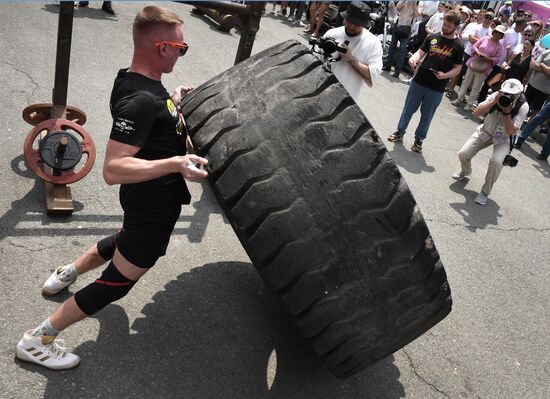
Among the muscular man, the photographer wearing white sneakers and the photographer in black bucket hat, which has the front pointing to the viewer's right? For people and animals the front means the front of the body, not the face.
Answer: the muscular man

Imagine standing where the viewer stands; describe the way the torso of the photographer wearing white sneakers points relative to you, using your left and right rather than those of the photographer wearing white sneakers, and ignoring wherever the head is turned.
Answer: facing the viewer and to the left of the viewer

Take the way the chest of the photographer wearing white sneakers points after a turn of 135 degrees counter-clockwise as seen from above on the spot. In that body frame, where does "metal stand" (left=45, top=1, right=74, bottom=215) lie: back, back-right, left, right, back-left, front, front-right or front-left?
back-right

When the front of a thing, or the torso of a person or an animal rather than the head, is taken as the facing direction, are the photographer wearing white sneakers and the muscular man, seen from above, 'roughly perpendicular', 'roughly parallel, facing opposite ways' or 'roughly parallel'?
roughly parallel, facing opposite ways

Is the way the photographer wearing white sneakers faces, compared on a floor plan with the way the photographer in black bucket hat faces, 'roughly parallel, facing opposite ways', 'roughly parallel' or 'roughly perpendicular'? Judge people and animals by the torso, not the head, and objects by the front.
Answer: roughly parallel

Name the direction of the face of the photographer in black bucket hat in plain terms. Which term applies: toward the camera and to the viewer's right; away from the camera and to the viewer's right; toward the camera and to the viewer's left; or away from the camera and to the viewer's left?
toward the camera and to the viewer's left

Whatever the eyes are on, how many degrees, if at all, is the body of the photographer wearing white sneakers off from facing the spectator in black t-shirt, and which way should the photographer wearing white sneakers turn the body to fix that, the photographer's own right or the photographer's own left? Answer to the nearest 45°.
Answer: approximately 90° to the photographer's own right

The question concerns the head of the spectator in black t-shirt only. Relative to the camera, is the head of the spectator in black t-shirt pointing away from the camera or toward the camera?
toward the camera

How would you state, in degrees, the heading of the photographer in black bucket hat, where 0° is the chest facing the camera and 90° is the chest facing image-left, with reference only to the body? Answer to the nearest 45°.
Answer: approximately 45°

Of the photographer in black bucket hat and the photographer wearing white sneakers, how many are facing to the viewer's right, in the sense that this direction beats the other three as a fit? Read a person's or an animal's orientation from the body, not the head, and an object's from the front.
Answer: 0

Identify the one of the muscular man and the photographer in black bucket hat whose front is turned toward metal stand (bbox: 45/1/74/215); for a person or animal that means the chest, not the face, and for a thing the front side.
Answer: the photographer in black bucket hat

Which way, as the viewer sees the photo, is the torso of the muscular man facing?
to the viewer's right

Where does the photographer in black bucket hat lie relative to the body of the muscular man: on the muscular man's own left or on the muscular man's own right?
on the muscular man's own left

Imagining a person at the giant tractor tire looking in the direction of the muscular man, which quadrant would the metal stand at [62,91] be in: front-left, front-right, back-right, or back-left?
front-right

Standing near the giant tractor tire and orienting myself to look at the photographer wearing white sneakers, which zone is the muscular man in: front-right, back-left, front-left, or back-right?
back-left

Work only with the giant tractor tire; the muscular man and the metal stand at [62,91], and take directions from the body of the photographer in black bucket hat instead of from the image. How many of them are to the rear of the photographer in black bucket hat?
0
